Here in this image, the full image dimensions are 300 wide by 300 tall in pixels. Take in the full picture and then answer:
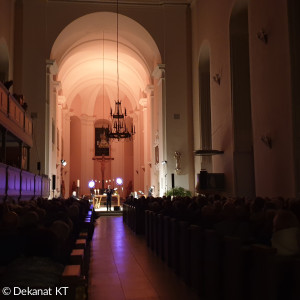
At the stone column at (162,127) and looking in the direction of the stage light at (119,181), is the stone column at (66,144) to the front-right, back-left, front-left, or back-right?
front-left

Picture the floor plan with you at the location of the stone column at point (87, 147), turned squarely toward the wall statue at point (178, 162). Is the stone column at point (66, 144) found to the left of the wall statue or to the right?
right

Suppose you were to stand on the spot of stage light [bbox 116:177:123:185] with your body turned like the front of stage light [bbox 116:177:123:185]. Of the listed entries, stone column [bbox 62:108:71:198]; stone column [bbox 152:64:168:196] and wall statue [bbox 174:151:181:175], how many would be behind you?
0

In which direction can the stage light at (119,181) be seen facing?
toward the camera

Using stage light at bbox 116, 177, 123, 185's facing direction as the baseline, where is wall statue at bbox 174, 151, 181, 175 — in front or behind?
in front

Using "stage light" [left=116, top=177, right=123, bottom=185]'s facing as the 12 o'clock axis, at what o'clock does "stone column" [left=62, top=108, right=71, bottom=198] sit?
The stone column is roughly at 2 o'clock from the stage light.
